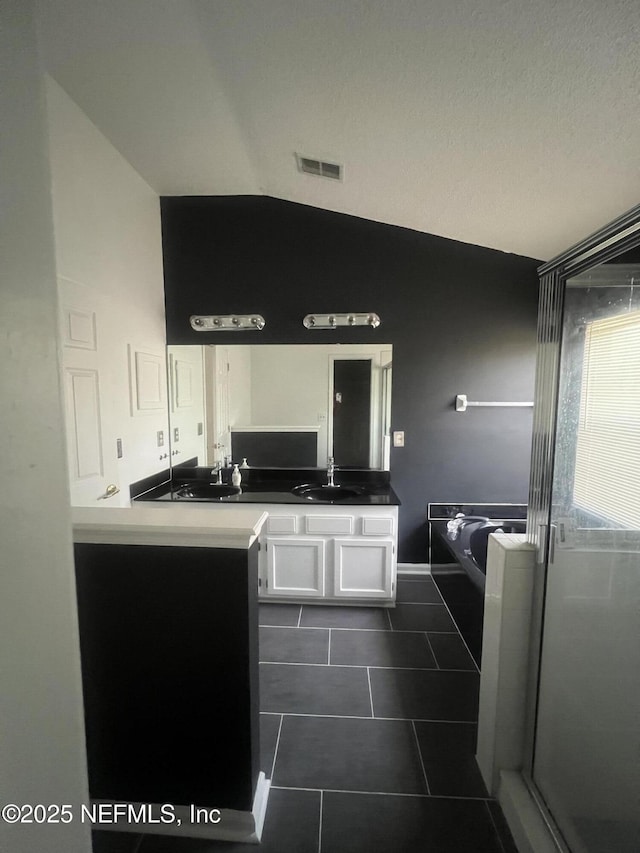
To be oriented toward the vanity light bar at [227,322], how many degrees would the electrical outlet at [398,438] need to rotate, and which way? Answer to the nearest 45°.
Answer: approximately 90° to its right

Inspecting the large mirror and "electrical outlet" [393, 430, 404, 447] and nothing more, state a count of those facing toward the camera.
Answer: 2

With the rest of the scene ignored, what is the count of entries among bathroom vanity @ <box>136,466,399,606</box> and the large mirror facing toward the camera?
2

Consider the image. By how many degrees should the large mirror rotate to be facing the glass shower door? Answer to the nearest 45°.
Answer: approximately 45° to its left

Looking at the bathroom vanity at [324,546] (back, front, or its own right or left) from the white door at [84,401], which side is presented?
right
